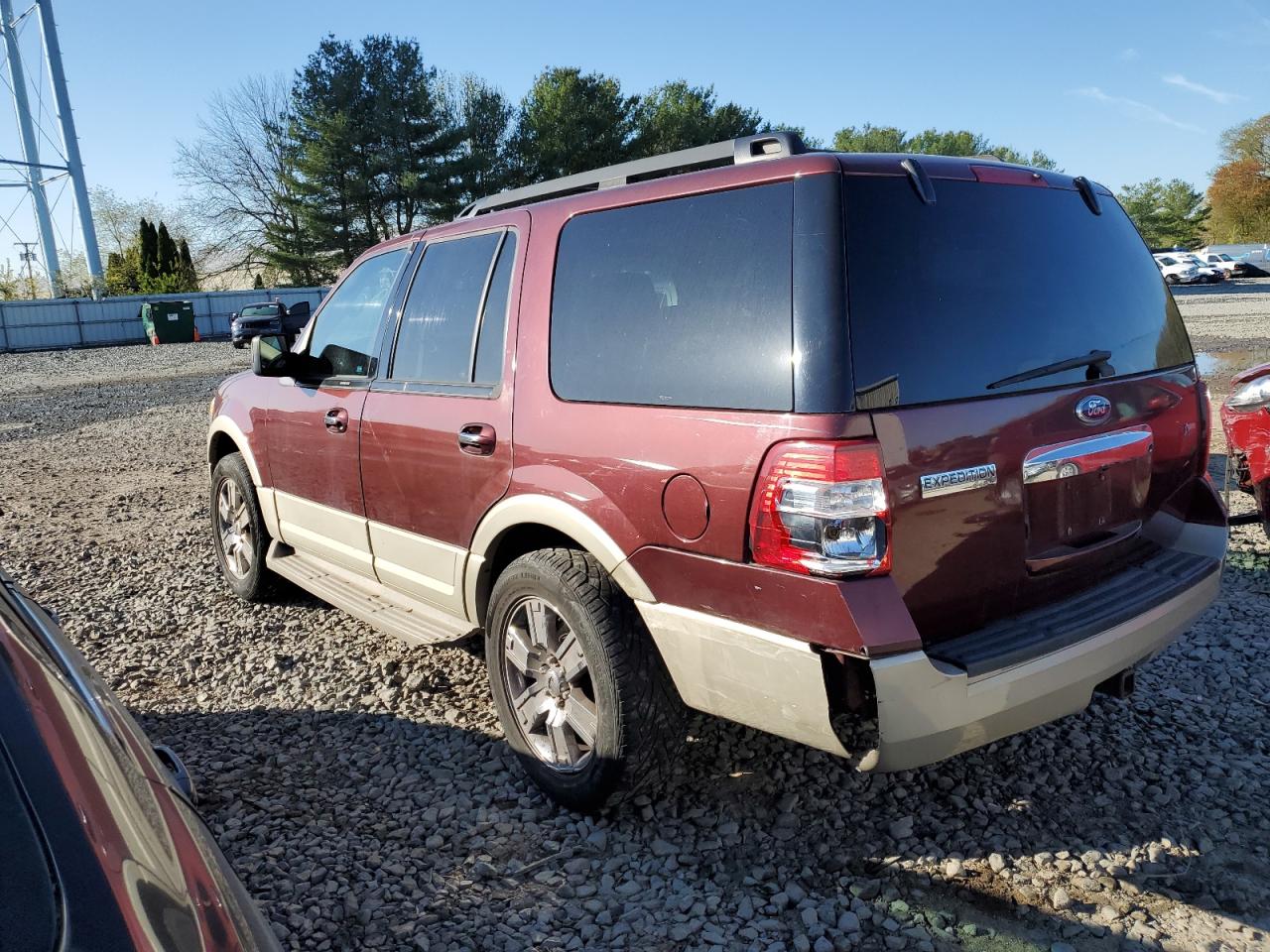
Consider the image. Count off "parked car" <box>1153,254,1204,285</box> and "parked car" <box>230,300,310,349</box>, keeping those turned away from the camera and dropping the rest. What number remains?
0

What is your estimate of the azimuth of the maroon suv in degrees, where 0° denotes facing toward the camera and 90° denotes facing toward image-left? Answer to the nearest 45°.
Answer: approximately 135°

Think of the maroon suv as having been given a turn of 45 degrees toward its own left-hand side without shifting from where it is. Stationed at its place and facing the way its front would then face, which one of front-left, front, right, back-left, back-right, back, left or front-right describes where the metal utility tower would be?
front-right

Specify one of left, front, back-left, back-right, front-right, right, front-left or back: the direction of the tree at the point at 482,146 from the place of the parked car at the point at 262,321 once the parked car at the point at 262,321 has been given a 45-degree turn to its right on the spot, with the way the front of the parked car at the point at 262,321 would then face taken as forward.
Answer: back-right

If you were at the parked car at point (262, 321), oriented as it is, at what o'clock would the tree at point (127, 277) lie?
The tree is roughly at 4 o'clock from the parked car.

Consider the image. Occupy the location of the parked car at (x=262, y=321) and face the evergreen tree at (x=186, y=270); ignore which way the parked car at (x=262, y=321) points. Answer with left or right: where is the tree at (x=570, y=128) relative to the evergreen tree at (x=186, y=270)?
right

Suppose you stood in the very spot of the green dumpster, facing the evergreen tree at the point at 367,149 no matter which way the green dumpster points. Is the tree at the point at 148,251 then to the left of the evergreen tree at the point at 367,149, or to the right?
left

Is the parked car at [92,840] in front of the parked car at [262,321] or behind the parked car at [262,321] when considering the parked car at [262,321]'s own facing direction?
in front

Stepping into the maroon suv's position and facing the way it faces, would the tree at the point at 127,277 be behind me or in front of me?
in front

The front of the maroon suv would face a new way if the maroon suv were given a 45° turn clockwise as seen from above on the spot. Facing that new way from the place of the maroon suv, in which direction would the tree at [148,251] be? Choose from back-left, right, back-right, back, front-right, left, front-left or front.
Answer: front-left

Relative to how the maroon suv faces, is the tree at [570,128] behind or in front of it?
in front

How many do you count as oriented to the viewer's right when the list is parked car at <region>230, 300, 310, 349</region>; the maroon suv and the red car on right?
0

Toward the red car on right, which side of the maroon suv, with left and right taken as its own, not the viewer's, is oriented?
right
